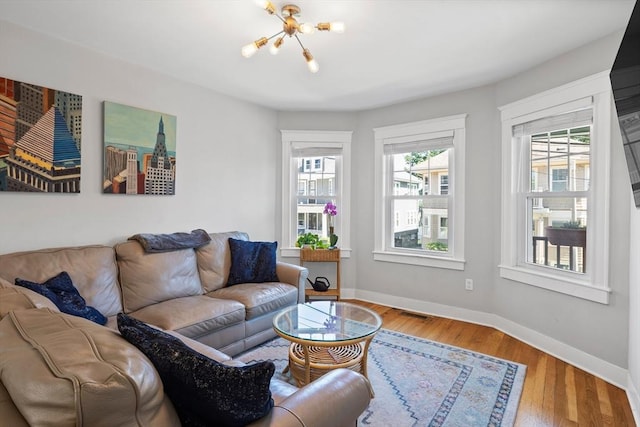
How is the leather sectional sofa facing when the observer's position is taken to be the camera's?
facing the viewer and to the right of the viewer

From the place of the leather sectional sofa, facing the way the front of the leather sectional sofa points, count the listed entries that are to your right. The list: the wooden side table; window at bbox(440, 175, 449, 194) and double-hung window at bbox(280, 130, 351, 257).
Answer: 0

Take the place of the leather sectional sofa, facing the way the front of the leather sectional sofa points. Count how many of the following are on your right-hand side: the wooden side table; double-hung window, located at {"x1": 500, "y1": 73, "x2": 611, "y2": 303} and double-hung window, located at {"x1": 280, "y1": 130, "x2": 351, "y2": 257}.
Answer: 0

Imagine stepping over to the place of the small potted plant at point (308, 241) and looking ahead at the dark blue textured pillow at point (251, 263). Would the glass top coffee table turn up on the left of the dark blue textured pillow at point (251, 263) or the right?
left

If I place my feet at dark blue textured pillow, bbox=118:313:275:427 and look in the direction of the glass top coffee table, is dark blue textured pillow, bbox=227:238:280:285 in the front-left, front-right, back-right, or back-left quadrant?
front-left

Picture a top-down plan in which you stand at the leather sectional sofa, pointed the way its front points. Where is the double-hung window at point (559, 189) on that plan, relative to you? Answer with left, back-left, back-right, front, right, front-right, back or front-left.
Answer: front-left

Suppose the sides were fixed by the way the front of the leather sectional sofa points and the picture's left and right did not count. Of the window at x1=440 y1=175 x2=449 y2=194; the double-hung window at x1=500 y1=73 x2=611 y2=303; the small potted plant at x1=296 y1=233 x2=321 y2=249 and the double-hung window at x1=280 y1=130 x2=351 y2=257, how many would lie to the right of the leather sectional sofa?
0

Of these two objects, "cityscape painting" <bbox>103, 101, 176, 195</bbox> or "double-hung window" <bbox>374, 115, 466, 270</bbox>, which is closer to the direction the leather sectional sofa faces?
the double-hung window

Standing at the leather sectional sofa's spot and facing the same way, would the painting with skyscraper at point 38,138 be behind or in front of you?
behind

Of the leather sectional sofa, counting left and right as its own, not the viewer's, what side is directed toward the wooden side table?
left

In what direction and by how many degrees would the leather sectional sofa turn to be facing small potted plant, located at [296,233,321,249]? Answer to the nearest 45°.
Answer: approximately 90° to its left

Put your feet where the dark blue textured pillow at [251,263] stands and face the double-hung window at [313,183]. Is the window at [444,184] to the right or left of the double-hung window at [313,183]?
right

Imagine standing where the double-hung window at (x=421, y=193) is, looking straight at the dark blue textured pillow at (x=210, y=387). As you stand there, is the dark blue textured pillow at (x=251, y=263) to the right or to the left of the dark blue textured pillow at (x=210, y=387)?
right
